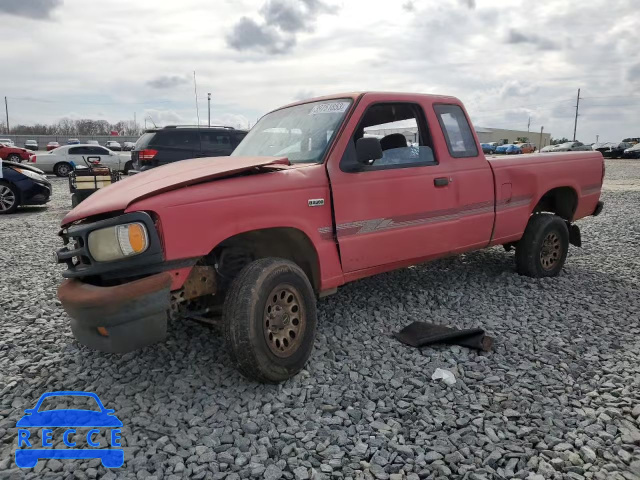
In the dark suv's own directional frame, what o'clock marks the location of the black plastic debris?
The black plastic debris is roughly at 4 o'clock from the dark suv.

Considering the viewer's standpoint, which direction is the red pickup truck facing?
facing the viewer and to the left of the viewer

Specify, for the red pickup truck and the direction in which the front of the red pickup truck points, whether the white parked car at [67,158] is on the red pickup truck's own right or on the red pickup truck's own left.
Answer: on the red pickup truck's own right

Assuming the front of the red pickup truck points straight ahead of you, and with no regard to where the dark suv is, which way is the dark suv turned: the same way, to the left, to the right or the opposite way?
the opposite way

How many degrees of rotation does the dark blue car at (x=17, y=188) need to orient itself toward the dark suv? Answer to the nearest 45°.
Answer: approximately 45° to its left

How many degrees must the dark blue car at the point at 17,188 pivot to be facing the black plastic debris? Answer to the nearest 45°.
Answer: approximately 45° to its right

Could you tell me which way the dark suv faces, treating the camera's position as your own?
facing away from the viewer and to the right of the viewer

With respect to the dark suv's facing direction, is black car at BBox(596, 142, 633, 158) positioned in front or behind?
in front

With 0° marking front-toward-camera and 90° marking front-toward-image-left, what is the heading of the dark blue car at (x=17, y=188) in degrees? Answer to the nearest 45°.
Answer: approximately 315°

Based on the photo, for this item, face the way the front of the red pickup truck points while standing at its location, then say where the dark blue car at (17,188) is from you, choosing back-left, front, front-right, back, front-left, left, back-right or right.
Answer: right

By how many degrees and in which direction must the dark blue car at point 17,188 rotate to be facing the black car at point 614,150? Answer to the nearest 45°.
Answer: approximately 45° to its left

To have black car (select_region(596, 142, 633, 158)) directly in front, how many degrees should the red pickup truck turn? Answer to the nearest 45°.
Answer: approximately 180°

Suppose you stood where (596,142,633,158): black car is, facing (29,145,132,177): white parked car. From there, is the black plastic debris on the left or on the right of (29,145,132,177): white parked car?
left

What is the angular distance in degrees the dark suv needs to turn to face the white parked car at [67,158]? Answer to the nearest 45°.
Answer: approximately 90° to its left

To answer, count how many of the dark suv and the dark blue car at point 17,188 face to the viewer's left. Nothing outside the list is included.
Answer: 0
